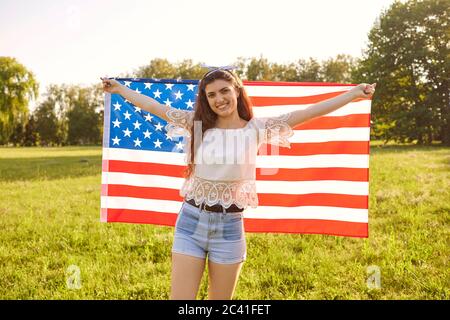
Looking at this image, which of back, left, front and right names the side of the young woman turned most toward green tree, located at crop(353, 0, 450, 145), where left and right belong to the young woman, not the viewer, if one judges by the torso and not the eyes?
back

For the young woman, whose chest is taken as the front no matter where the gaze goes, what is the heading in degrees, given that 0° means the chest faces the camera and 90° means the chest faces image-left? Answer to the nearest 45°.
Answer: approximately 0°
